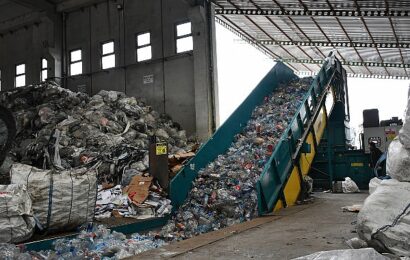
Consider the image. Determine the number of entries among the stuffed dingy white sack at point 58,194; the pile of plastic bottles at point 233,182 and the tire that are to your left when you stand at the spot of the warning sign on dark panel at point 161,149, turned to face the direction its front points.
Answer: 1

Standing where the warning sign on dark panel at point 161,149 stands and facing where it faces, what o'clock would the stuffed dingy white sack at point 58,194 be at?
The stuffed dingy white sack is roughly at 1 o'clock from the warning sign on dark panel.

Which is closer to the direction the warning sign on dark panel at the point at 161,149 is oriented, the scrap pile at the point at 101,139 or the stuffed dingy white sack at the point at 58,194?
the stuffed dingy white sack

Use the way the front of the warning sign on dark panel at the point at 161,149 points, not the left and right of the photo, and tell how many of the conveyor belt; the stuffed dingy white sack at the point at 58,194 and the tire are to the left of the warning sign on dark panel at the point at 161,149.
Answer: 1

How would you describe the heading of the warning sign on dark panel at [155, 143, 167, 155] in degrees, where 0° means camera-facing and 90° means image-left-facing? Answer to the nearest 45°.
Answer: approximately 0°

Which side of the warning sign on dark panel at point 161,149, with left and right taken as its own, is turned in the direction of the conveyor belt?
left

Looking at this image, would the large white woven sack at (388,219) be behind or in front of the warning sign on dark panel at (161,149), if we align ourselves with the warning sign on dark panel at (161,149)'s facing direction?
in front

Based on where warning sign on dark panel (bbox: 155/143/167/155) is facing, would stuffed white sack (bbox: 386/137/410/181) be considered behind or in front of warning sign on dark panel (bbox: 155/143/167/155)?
in front

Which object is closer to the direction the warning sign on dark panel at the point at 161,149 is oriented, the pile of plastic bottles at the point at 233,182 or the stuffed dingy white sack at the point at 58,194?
the stuffed dingy white sack

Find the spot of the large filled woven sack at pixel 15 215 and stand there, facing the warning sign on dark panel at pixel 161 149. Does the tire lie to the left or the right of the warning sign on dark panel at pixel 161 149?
left

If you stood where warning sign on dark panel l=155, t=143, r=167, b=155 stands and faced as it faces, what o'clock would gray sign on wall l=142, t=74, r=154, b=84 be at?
gray sign on wall l=142, t=74, r=154, b=84 is roughly at 6 o'clock from warning sign on dark panel l=155, t=143, r=167, b=155.

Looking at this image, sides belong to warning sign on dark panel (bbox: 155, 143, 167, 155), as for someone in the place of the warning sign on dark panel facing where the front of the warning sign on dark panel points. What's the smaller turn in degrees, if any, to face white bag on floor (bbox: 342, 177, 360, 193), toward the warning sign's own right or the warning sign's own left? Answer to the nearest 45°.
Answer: approximately 135° to the warning sign's own left

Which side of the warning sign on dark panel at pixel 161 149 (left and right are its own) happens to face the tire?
right
